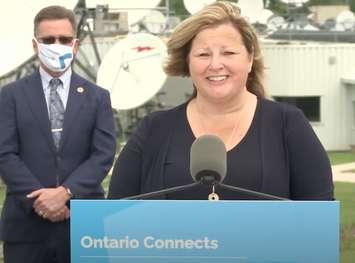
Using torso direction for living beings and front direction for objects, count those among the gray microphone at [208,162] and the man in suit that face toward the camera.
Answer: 1

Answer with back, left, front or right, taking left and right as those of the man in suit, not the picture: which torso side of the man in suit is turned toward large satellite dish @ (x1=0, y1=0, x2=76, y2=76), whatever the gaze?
back

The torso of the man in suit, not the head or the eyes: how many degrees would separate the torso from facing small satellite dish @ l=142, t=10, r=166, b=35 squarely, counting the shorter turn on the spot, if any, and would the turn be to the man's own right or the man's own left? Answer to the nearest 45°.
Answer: approximately 180°
